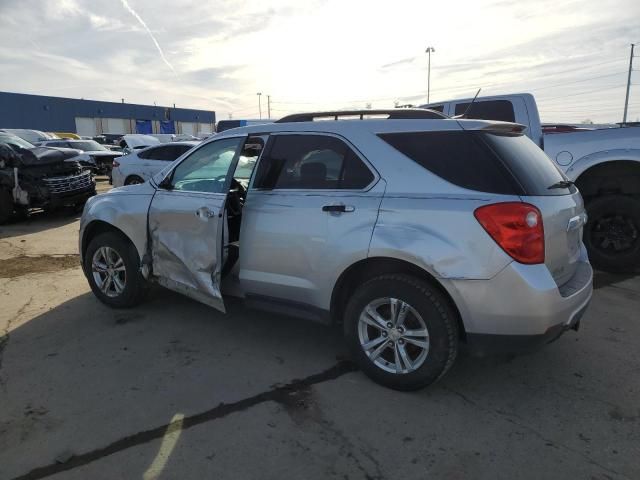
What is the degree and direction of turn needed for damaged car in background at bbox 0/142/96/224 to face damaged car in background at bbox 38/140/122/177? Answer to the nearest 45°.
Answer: approximately 135° to its left

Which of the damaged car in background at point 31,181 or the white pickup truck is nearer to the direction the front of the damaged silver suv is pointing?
the damaged car in background

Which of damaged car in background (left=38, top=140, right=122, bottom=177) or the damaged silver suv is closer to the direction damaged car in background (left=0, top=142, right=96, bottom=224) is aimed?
the damaged silver suv

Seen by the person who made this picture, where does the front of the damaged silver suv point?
facing away from the viewer and to the left of the viewer

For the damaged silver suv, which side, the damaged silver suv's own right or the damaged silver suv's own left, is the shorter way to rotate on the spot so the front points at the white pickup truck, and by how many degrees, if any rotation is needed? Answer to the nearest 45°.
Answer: approximately 90° to the damaged silver suv's own right

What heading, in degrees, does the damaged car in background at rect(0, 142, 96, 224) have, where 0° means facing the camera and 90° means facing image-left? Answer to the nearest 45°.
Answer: approximately 315°

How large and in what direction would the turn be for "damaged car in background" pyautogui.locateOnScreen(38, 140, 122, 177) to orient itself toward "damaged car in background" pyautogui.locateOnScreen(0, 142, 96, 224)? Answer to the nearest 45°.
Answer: approximately 45° to its right

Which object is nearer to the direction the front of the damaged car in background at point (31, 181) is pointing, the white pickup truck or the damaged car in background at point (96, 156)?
the white pickup truck

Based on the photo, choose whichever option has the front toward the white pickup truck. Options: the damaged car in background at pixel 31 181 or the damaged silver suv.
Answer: the damaged car in background

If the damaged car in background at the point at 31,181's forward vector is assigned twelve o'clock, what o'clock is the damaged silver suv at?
The damaged silver suv is roughly at 1 o'clock from the damaged car in background.

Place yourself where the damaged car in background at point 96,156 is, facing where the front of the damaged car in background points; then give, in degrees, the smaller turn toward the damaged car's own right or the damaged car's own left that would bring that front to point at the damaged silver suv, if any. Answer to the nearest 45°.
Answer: approximately 45° to the damaged car's own right
